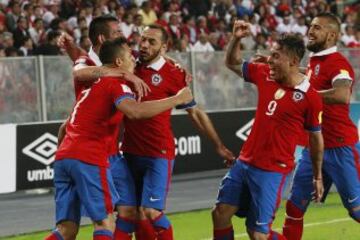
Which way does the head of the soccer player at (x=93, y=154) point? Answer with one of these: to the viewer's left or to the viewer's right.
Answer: to the viewer's right

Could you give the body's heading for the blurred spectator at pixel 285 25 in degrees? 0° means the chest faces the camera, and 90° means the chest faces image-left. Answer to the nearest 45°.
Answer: approximately 0°

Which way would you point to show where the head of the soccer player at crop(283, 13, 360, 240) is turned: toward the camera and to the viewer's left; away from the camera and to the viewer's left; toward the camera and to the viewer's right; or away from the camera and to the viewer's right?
toward the camera and to the viewer's left

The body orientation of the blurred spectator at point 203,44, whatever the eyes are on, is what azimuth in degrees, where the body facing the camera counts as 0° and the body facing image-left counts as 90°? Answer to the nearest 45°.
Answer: approximately 0°

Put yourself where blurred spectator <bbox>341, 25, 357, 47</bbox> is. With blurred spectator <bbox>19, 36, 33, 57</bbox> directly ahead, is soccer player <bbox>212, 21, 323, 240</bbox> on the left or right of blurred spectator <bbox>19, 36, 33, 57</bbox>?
left

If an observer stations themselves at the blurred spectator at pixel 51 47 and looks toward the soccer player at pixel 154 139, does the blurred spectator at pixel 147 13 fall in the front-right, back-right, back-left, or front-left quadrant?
back-left
